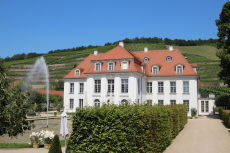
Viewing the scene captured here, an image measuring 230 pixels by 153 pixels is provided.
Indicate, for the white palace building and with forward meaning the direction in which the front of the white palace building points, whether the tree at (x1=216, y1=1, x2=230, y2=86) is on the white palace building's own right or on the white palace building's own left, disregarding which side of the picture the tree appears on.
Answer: on the white palace building's own left

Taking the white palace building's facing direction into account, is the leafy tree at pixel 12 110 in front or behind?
in front

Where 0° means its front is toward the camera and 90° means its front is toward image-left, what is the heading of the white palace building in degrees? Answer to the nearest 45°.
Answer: approximately 45°

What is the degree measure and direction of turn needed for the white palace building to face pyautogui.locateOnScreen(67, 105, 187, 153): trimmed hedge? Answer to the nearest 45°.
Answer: approximately 45° to its left

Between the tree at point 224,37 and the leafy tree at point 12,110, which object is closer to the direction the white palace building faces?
the leafy tree
